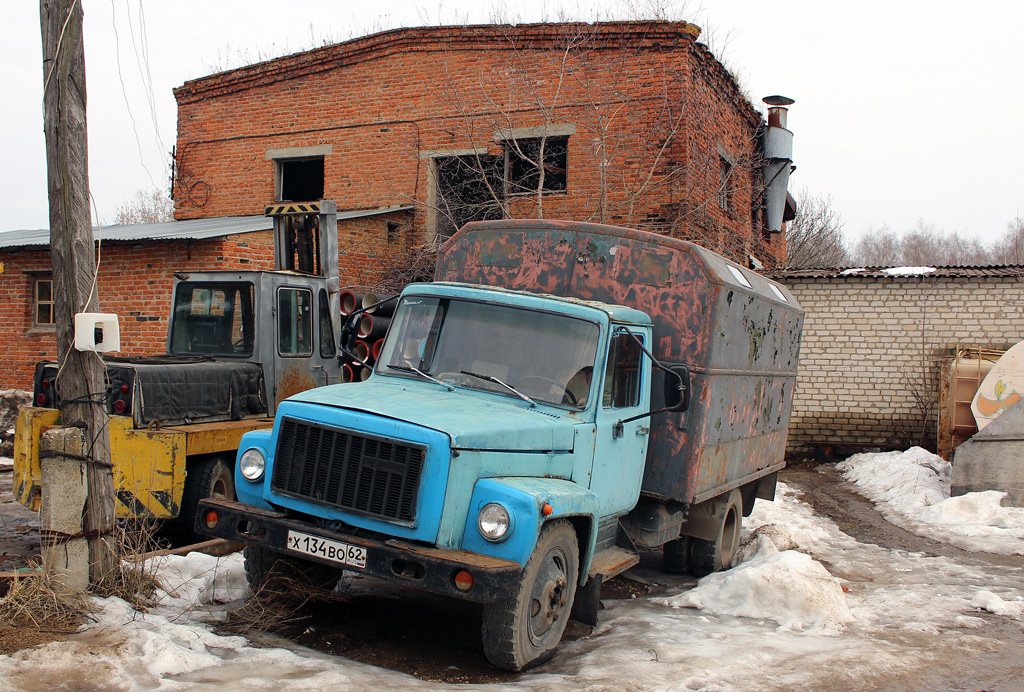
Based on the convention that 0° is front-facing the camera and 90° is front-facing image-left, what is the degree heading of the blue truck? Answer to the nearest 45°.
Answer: approximately 45°

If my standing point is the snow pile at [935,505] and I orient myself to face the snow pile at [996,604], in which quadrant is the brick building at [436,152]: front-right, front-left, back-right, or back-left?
back-right

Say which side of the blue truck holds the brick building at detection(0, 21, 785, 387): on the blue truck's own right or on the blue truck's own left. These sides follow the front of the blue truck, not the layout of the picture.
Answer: on the blue truck's own right

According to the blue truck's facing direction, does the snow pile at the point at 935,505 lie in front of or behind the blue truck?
behind

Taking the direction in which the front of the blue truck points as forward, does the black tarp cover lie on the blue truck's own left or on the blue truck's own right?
on the blue truck's own right

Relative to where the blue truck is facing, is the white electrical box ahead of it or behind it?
ahead

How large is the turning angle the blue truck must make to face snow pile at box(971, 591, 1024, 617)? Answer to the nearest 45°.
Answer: approximately 135° to its left
